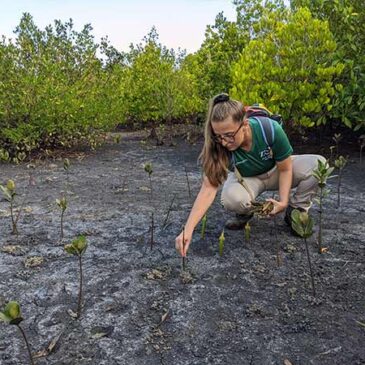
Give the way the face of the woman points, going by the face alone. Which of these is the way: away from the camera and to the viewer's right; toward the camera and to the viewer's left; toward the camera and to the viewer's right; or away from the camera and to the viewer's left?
toward the camera and to the viewer's left

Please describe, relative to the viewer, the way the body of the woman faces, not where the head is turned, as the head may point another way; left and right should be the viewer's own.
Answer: facing the viewer and to the left of the viewer
